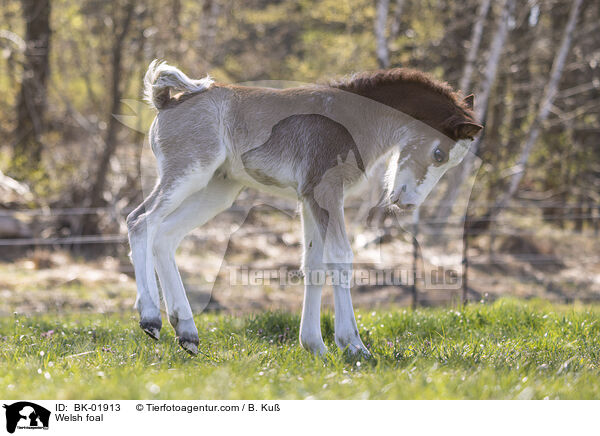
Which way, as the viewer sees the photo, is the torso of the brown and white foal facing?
to the viewer's right
